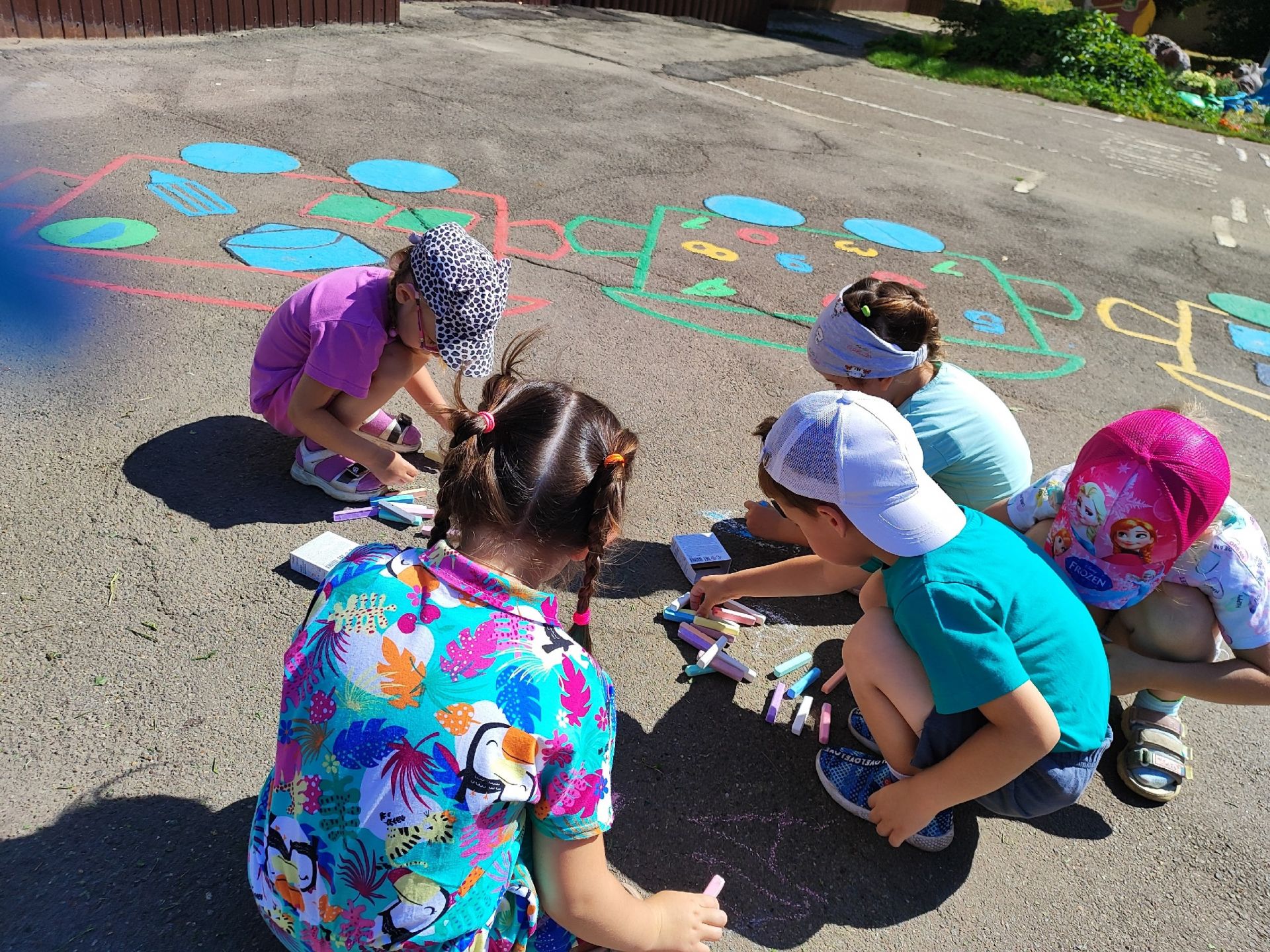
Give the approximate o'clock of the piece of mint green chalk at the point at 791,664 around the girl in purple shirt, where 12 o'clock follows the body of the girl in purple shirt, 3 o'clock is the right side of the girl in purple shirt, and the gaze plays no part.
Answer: The piece of mint green chalk is roughly at 1 o'clock from the girl in purple shirt.

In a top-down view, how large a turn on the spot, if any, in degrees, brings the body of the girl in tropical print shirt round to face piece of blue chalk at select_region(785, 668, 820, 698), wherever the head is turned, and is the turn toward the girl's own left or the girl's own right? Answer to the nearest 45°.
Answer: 0° — they already face it

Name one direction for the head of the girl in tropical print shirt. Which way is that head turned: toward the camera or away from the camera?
away from the camera

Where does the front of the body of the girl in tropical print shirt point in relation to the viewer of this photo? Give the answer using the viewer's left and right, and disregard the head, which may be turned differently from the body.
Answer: facing away from the viewer and to the right of the viewer

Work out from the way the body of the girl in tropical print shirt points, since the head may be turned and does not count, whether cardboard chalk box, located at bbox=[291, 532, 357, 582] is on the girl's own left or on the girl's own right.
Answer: on the girl's own left

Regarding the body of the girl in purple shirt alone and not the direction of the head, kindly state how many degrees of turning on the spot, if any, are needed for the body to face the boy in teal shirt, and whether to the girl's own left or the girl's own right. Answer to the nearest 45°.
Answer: approximately 45° to the girl's own right

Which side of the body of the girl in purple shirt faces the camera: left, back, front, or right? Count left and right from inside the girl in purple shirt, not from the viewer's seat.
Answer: right

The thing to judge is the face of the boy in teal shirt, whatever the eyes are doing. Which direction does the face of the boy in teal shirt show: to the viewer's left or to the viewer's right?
to the viewer's left

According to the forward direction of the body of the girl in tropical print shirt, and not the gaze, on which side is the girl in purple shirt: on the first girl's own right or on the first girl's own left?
on the first girl's own left
